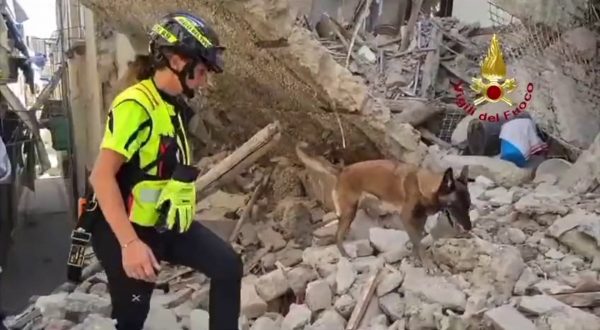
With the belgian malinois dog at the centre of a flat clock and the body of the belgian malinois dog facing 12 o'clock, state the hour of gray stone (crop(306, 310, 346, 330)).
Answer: The gray stone is roughly at 4 o'clock from the belgian malinois dog.

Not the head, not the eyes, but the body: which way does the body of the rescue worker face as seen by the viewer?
to the viewer's right

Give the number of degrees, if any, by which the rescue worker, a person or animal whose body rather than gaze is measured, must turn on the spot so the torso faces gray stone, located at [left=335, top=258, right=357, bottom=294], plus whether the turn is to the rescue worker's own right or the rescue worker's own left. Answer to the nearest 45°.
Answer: approximately 45° to the rescue worker's own left

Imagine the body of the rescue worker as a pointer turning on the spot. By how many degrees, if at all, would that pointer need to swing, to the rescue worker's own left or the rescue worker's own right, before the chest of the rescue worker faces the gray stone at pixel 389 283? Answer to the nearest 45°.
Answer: approximately 45° to the rescue worker's own left

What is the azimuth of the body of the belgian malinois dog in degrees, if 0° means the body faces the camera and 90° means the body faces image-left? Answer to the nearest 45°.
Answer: approximately 270°

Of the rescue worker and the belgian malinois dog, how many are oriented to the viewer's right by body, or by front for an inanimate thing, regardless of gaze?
2

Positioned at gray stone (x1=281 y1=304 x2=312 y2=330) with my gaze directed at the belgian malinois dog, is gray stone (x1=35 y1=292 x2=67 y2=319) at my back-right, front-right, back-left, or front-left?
back-left

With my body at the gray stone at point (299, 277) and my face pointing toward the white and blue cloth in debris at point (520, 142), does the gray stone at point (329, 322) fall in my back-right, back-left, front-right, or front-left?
back-right

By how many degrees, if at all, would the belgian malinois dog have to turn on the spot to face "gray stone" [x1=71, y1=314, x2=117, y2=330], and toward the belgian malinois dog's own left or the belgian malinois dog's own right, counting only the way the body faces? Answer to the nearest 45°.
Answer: approximately 135° to the belgian malinois dog's own right
